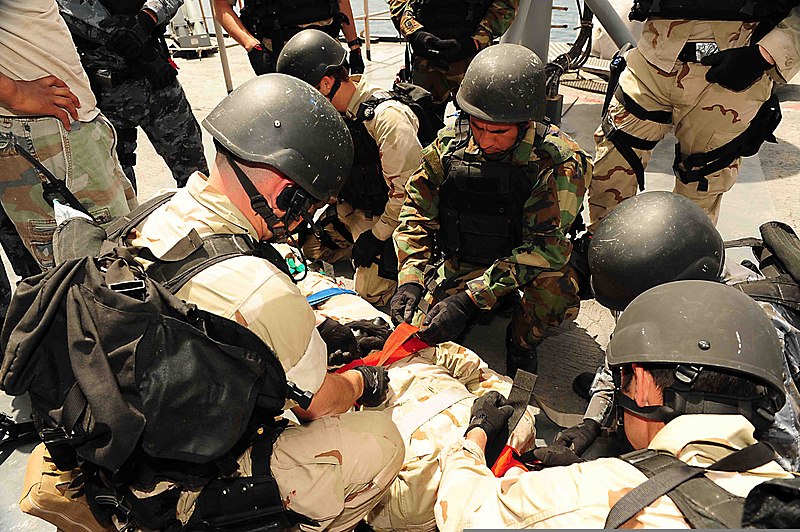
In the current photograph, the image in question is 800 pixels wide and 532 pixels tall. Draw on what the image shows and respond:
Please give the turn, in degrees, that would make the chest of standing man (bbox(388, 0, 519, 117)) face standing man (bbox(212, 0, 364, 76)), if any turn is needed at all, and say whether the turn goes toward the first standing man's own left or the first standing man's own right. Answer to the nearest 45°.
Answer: approximately 90° to the first standing man's own right

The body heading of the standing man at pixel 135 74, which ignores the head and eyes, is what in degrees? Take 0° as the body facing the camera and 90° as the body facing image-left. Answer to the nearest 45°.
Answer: approximately 315°

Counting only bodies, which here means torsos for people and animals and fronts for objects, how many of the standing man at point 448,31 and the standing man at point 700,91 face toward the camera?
2

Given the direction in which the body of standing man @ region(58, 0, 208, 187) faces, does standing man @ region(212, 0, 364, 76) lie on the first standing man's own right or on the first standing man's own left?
on the first standing man's own left

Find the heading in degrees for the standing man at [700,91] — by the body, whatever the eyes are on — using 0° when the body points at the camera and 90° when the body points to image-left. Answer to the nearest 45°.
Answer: approximately 0°

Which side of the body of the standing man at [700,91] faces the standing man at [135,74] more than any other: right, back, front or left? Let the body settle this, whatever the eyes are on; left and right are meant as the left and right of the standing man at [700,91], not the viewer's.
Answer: right

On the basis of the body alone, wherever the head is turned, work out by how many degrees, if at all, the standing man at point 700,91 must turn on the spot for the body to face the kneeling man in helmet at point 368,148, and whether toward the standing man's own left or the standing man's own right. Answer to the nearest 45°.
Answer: approximately 90° to the standing man's own right
